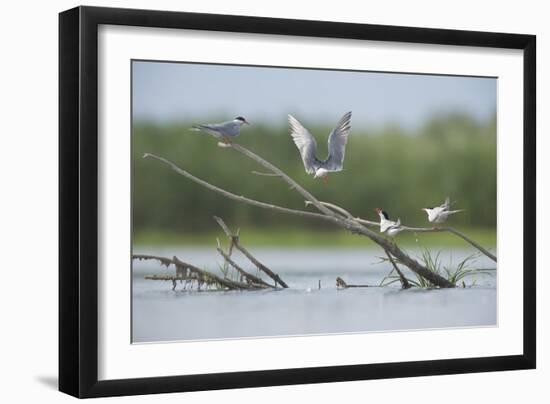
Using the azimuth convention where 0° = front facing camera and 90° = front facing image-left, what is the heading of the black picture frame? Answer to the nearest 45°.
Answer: approximately 315°
